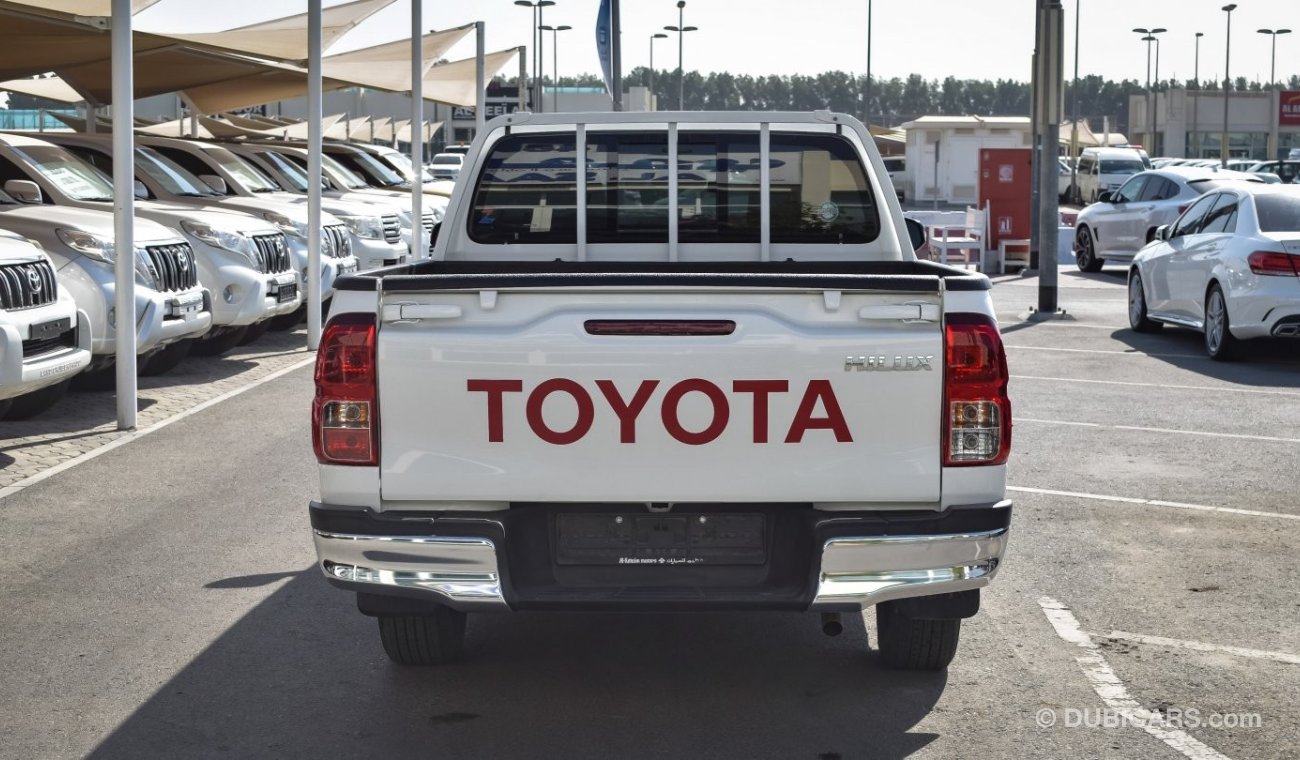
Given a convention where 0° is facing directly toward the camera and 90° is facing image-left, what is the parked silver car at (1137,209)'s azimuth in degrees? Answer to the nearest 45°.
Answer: approximately 135°

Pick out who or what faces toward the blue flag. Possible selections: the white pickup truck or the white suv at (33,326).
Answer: the white pickup truck

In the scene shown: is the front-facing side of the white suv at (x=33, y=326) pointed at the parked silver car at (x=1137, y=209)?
no

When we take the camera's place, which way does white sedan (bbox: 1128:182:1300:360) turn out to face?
facing away from the viewer and to the left of the viewer

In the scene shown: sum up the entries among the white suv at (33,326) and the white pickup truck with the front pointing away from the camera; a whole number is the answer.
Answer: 1

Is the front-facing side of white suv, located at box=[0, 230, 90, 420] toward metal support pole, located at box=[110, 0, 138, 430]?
no

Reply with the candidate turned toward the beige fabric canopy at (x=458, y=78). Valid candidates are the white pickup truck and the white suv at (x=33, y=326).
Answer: the white pickup truck

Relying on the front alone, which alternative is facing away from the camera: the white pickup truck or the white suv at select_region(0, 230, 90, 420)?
the white pickup truck

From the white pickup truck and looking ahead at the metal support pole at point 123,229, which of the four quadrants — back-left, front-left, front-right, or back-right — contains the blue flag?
front-right

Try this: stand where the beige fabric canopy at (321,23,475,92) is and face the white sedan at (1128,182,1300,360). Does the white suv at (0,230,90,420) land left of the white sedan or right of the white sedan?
right

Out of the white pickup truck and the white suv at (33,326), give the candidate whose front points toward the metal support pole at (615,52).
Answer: the white pickup truck

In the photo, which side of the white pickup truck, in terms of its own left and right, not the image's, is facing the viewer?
back

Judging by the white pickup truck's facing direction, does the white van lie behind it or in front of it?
in front

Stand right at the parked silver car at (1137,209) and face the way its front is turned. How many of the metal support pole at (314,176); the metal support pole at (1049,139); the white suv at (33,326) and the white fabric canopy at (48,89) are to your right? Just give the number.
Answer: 0

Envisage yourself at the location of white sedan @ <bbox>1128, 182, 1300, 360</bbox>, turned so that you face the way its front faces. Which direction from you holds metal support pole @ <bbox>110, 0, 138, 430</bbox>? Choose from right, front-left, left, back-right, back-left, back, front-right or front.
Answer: left

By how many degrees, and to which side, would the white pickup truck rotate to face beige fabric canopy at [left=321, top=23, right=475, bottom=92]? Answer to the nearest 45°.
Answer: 0° — it already faces it

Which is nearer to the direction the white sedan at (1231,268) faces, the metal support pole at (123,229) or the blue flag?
the blue flag

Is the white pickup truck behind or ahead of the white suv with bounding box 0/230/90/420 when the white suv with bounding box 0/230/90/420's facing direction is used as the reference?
ahead

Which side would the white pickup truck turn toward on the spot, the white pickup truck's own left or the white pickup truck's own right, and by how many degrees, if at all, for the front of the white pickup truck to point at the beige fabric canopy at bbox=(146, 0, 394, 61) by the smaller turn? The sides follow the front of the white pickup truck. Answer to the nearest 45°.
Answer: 0° — it already faces it
